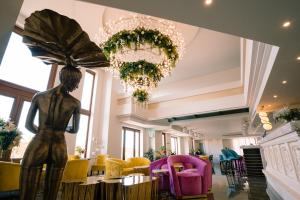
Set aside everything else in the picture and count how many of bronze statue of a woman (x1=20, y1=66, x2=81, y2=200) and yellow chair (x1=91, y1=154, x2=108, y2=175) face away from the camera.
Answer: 1

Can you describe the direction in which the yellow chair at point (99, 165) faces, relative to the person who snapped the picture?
facing the viewer and to the left of the viewer

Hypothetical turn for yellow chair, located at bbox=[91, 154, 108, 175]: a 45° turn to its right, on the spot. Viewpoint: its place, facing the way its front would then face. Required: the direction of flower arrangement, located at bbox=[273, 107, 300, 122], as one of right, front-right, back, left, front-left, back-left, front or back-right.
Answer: back-left

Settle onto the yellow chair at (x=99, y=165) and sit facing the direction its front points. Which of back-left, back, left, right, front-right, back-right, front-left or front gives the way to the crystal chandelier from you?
front-left

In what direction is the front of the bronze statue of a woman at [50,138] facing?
away from the camera

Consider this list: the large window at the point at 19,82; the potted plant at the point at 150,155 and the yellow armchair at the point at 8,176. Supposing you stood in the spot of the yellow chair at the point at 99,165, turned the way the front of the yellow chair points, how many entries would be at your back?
1

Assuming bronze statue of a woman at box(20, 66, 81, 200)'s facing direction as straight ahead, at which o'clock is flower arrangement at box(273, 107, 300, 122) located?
The flower arrangement is roughly at 3 o'clock from the bronze statue of a woman.

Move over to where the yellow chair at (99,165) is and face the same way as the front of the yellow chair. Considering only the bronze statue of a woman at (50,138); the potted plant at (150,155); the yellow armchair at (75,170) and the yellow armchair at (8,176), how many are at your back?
1

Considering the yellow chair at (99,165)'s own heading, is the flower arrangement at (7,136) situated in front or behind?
in front

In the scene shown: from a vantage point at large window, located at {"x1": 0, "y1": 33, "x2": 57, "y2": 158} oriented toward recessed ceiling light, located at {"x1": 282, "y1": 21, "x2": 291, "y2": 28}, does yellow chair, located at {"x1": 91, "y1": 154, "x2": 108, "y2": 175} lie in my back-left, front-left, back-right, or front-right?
front-left

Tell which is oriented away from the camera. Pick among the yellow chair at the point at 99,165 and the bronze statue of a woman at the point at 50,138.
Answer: the bronze statue of a woman

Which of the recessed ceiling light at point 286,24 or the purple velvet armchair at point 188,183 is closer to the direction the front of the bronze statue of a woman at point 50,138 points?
the purple velvet armchair

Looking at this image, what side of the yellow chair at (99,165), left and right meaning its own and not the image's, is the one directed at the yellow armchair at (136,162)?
left
